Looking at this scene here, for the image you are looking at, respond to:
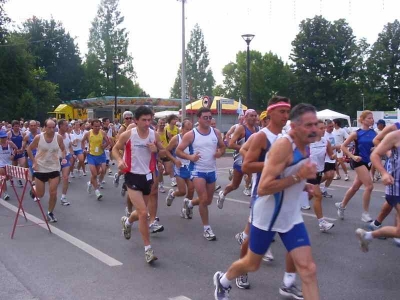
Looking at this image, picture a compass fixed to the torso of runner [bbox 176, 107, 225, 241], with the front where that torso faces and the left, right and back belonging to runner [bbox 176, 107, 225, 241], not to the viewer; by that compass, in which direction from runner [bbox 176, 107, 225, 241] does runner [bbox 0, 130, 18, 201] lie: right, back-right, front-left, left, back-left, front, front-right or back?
back
